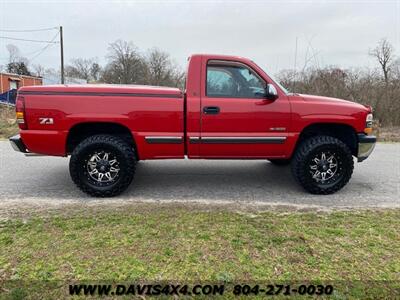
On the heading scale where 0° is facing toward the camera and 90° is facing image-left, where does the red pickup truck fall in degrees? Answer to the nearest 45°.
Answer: approximately 270°

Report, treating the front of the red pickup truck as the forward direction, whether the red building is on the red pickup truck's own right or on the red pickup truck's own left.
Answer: on the red pickup truck's own left
